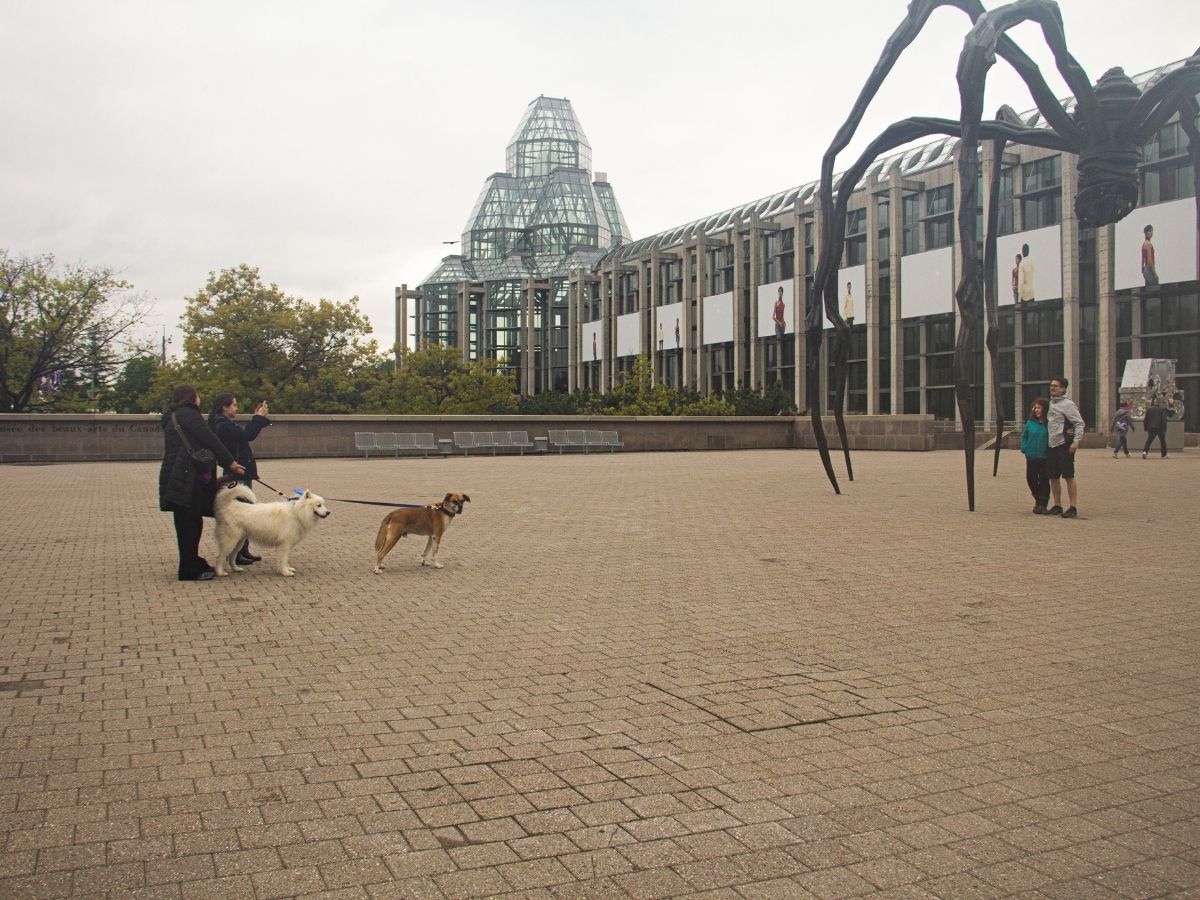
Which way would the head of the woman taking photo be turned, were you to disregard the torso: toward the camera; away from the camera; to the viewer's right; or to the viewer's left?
to the viewer's right

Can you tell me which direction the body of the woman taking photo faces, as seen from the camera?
to the viewer's right

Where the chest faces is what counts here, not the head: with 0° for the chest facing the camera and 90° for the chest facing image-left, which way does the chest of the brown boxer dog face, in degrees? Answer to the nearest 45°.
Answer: approximately 270°

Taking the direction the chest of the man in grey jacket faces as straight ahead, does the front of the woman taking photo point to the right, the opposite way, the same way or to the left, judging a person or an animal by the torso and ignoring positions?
the opposite way

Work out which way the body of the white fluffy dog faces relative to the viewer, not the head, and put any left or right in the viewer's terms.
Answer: facing to the right of the viewer

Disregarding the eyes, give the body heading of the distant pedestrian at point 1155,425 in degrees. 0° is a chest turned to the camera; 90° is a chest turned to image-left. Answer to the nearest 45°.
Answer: approximately 180°

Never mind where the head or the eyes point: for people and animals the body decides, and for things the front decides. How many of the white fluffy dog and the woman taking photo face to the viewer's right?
2

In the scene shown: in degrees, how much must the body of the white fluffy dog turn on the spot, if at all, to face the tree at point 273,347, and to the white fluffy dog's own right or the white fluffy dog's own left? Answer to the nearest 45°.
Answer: approximately 90° to the white fluffy dog's own left

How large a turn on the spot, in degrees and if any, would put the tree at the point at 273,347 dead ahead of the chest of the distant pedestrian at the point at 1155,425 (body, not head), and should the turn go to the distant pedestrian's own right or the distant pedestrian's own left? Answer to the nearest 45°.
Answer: approximately 90° to the distant pedestrian's own left
